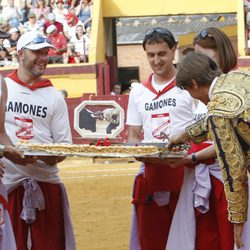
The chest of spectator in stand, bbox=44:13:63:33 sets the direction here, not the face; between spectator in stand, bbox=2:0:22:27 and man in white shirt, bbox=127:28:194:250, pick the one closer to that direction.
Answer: the man in white shirt

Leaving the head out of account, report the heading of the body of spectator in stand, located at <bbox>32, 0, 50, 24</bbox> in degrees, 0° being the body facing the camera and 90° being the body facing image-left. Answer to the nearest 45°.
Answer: approximately 0°

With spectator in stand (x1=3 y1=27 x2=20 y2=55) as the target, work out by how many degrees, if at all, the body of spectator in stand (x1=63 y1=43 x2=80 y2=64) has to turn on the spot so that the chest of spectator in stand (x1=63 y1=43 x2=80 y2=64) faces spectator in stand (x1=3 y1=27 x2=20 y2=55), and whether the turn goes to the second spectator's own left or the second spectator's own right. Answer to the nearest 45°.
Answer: approximately 90° to the second spectator's own right
